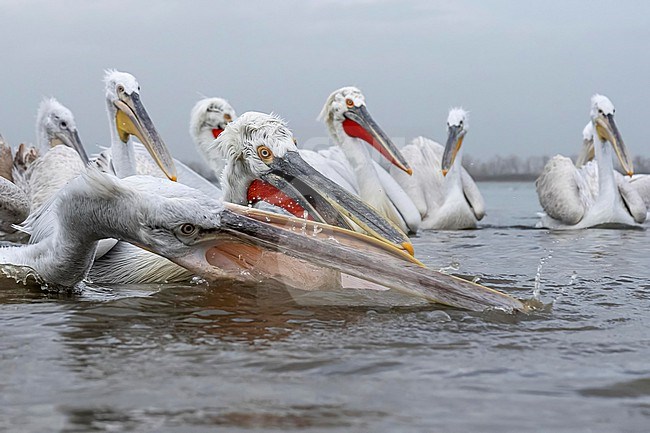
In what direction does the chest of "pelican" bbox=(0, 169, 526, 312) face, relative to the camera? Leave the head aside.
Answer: to the viewer's right

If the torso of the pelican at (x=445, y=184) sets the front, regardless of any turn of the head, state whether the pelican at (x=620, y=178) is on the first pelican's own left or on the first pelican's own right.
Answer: on the first pelican's own left

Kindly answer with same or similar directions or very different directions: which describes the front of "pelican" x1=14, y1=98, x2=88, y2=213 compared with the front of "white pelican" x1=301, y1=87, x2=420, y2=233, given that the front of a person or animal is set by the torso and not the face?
same or similar directions

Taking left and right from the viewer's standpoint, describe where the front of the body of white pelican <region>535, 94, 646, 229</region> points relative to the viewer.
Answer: facing the viewer and to the right of the viewer

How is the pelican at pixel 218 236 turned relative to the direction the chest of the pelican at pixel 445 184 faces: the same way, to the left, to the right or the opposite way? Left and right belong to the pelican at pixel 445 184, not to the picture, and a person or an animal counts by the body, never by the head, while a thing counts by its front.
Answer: to the left

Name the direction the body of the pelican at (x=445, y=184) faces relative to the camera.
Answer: toward the camera

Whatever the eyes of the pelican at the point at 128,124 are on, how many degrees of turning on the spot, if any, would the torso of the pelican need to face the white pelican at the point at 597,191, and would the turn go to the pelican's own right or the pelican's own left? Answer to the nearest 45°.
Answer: approximately 90° to the pelican's own left

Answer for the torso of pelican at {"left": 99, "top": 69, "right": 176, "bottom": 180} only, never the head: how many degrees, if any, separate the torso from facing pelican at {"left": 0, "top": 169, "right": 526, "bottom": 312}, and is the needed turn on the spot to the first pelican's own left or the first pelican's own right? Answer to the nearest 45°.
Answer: approximately 45° to the first pelican's own right

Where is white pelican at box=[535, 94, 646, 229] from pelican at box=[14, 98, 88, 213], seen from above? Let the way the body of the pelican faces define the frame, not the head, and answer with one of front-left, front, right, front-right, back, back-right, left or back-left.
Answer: front-left

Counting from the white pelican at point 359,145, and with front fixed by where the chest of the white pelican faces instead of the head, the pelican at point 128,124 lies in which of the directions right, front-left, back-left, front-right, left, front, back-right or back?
right

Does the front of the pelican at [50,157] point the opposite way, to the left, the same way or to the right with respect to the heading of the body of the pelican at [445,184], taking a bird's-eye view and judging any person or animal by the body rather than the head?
to the left

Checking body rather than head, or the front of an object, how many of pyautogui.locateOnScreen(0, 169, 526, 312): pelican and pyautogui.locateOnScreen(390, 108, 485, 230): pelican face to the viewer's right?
1

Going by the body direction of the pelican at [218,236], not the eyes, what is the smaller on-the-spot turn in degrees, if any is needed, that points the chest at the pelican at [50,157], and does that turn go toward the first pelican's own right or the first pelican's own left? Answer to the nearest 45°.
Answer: approximately 90° to the first pelican's own left

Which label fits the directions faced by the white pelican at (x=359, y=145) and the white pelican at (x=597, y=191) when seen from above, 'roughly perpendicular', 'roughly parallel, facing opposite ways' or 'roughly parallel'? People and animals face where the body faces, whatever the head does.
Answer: roughly parallel
